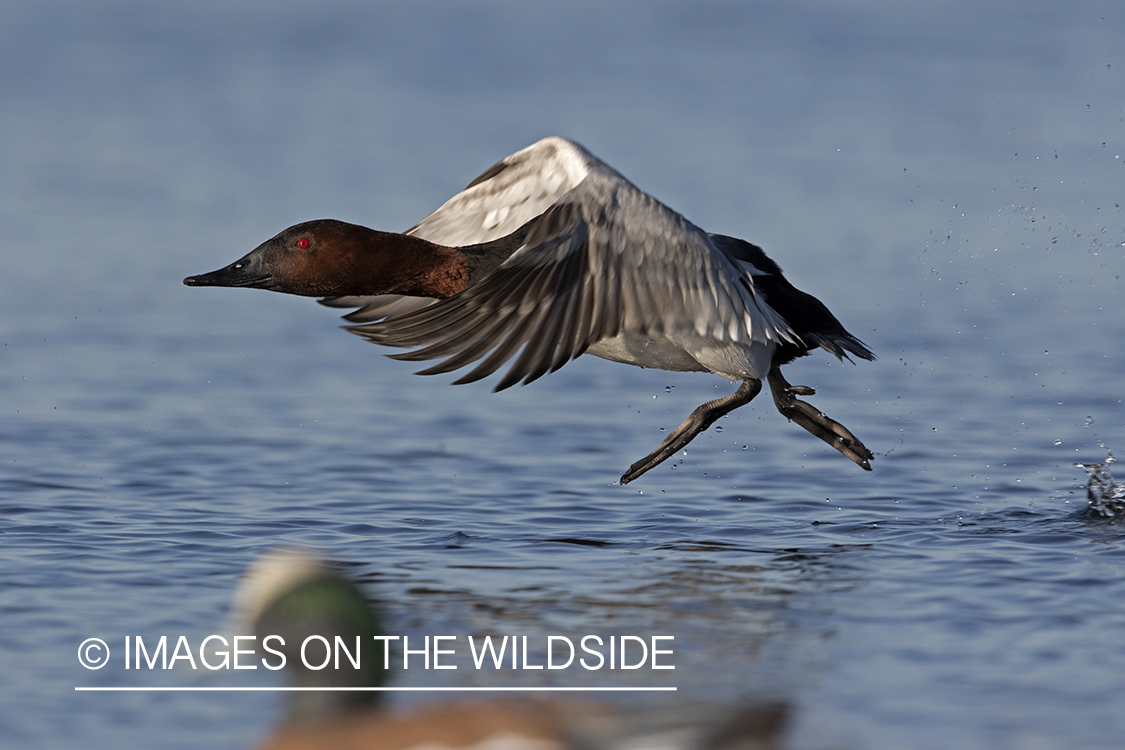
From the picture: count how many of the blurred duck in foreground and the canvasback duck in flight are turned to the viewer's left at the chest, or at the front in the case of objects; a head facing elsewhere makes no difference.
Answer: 2

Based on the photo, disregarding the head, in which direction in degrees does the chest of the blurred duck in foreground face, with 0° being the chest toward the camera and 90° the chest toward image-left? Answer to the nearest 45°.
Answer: approximately 90°

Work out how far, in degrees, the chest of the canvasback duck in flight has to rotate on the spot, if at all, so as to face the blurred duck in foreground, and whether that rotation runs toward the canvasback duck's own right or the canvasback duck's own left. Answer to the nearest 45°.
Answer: approximately 90° to the canvasback duck's own left

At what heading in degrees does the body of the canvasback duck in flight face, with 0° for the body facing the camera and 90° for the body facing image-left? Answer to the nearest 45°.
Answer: approximately 90°

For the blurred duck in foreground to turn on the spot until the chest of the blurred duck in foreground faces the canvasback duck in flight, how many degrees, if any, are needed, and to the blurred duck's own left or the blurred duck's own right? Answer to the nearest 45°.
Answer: approximately 90° to the blurred duck's own right
